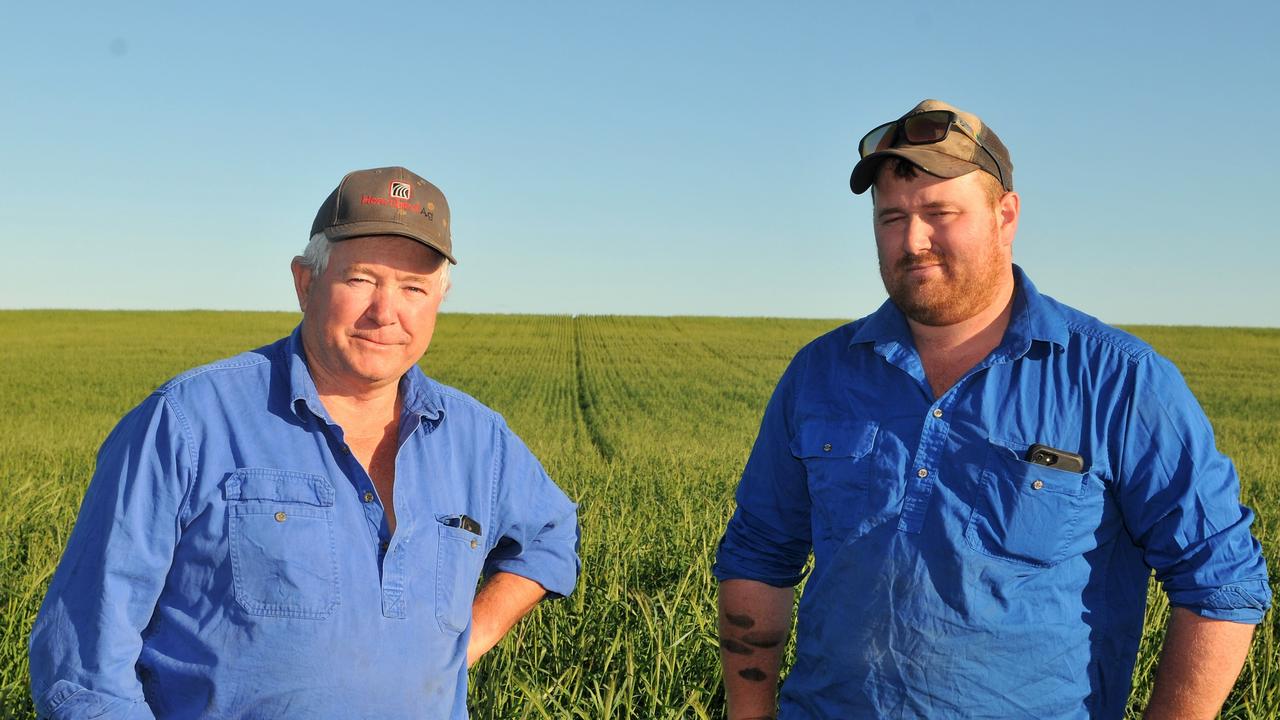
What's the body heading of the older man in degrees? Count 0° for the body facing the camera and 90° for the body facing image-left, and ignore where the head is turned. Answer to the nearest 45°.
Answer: approximately 315°
